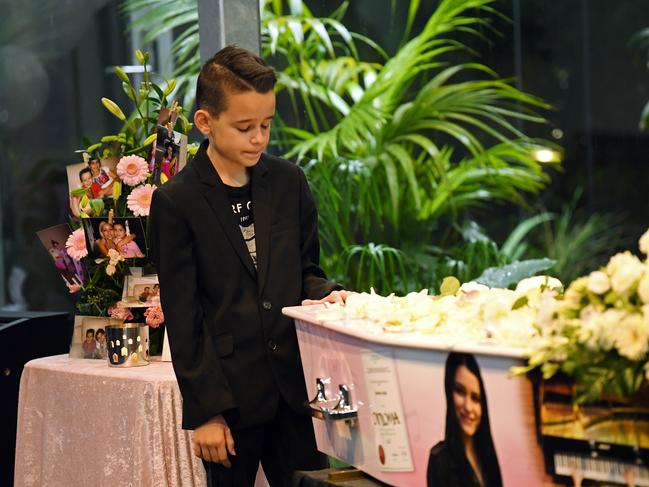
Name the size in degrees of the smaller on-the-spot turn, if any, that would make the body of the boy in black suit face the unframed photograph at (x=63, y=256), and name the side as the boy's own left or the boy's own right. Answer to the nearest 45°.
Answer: approximately 180°

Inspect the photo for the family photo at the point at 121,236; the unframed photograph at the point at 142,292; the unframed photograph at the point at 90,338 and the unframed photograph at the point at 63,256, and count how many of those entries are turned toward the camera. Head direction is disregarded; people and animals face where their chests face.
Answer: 4

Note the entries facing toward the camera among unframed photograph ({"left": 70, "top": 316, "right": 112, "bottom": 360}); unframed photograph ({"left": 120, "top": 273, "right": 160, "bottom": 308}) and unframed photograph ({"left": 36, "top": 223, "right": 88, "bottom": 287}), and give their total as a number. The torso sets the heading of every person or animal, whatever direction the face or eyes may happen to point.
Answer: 3

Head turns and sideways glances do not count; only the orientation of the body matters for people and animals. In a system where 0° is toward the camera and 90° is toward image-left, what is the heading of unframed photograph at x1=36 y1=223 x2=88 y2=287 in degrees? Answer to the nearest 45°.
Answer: approximately 0°

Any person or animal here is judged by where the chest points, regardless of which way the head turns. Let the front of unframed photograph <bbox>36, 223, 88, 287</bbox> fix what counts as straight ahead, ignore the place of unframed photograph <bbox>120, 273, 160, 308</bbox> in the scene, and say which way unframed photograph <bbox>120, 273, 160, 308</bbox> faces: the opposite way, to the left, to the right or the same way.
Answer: the same way

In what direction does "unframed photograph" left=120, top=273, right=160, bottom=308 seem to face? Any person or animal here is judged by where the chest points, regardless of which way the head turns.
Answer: toward the camera

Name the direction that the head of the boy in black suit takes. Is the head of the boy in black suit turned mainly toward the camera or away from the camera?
toward the camera

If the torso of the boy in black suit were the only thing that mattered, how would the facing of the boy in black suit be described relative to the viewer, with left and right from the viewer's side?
facing the viewer and to the right of the viewer

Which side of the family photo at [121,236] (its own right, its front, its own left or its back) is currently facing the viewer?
front

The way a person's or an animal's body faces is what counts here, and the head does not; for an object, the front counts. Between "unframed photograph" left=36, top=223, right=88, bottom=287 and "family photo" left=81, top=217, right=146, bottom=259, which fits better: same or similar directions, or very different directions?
same or similar directions

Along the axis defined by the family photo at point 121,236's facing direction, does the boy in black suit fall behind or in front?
in front

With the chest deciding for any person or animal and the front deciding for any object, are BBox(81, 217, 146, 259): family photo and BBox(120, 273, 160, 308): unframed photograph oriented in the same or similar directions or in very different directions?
same or similar directions

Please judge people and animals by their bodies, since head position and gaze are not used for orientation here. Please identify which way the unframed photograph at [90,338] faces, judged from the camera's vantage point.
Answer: facing the viewer
